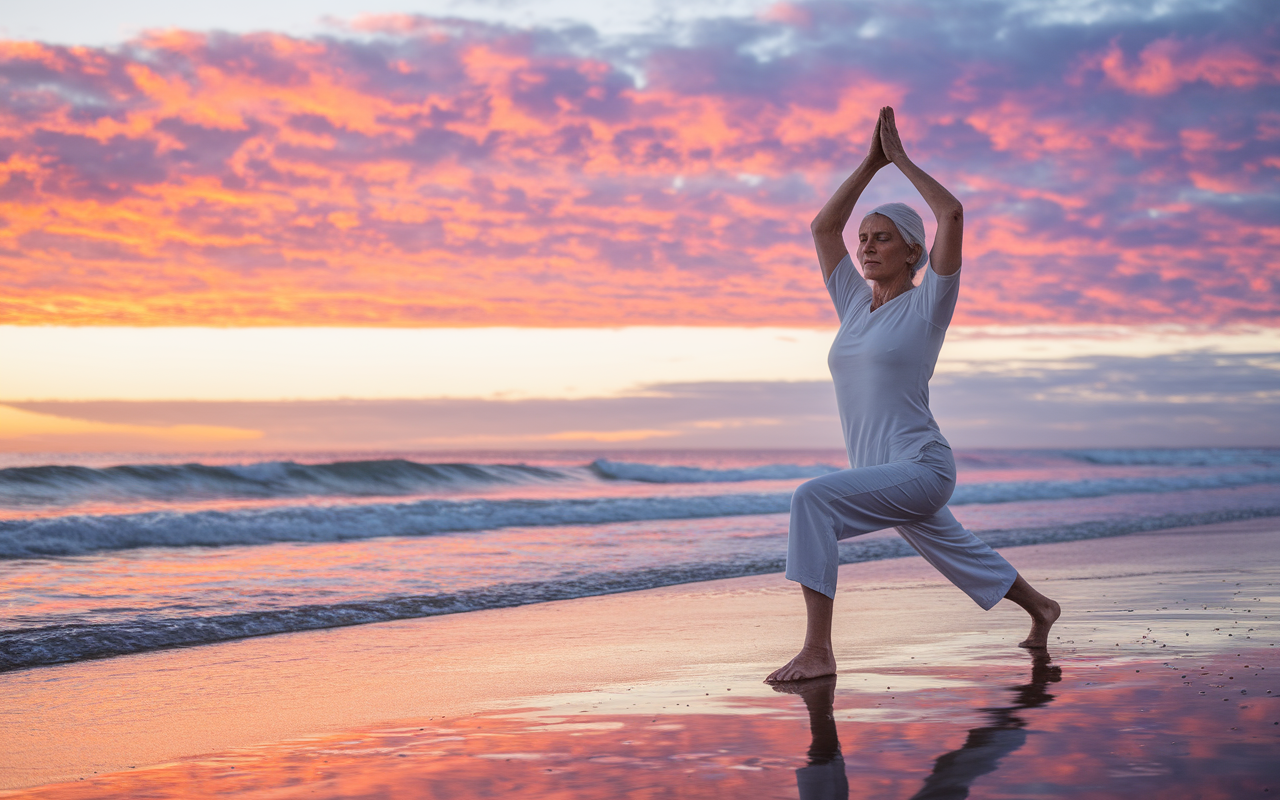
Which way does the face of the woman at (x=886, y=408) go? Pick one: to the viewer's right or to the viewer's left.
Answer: to the viewer's left

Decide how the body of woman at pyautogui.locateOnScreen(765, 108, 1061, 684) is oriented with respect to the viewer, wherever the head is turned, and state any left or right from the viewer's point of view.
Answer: facing the viewer and to the left of the viewer
